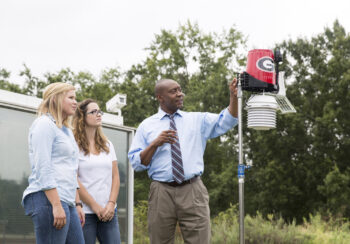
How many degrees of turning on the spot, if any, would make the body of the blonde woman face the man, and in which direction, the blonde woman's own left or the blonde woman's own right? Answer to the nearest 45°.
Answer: approximately 45° to the blonde woman's own left

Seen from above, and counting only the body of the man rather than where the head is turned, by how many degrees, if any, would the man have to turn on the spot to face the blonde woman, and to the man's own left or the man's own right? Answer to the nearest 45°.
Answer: approximately 45° to the man's own right

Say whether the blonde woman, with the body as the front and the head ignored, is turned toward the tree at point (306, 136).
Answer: no

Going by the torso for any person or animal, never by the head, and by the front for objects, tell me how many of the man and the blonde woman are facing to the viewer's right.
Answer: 1

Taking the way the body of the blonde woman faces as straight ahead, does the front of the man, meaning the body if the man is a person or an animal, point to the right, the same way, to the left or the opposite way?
to the right

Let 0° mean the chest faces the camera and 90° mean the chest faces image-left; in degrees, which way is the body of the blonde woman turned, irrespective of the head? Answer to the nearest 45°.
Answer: approximately 270°

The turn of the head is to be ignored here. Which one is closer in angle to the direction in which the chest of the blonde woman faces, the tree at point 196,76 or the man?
the man

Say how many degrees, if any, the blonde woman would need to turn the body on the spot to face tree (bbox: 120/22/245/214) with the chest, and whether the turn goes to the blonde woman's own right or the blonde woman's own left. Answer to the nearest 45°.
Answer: approximately 90° to the blonde woman's own left

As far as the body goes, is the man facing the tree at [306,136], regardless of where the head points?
no

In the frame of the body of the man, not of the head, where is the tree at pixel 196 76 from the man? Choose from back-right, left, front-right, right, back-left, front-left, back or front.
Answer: back

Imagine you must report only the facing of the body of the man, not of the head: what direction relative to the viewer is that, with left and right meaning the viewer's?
facing the viewer

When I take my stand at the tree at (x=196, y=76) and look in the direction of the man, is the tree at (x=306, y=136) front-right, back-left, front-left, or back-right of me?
front-left
